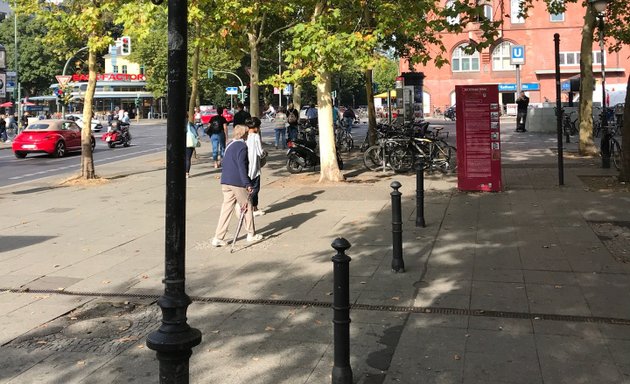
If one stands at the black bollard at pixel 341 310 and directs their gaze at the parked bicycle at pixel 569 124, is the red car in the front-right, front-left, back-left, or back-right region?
front-left

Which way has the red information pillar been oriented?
toward the camera

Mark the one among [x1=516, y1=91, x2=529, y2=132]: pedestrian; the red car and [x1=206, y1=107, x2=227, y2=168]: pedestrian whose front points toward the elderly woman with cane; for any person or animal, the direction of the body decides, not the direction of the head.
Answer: [x1=516, y1=91, x2=529, y2=132]: pedestrian

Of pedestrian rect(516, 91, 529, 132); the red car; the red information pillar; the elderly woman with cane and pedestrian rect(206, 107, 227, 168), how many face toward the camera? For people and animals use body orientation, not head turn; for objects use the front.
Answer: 2

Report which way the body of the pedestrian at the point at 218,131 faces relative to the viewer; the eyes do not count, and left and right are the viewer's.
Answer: facing away from the viewer

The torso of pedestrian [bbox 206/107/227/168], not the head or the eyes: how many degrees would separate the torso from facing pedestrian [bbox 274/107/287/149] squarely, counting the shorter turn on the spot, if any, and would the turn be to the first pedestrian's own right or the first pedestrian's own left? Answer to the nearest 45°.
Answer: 0° — they already face them

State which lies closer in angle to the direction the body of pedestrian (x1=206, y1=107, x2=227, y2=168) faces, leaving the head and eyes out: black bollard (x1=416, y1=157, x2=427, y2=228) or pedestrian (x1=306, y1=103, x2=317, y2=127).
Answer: the pedestrian

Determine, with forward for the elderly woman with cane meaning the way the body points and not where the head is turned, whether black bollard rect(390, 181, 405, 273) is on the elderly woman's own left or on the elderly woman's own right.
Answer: on the elderly woman's own right

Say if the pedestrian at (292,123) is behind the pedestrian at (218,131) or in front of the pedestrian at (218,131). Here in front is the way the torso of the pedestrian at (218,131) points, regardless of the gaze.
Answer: in front

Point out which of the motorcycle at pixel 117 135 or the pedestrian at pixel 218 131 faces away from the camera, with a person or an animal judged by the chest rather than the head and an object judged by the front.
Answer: the pedestrian

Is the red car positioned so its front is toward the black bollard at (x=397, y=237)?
no

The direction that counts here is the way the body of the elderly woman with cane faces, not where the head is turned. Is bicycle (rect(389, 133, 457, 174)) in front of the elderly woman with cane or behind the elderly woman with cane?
in front

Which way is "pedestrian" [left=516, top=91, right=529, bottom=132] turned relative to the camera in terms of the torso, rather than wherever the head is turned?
toward the camera

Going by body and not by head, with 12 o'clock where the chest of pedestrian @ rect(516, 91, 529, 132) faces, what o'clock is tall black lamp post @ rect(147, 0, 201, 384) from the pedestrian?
The tall black lamp post is roughly at 12 o'clock from the pedestrian.
